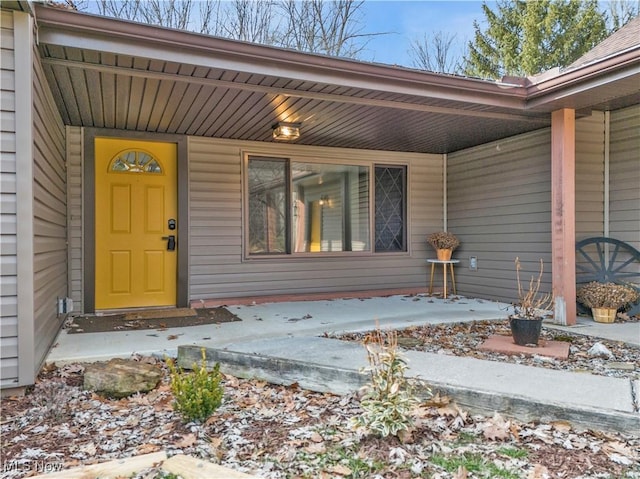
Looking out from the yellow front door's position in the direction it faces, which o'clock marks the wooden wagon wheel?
The wooden wagon wheel is roughly at 10 o'clock from the yellow front door.

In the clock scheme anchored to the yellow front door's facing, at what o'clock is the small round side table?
The small round side table is roughly at 9 o'clock from the yellow front door.

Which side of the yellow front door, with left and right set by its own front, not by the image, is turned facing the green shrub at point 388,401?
front

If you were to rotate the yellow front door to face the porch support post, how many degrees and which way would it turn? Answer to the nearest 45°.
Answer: approximately 45° to its left

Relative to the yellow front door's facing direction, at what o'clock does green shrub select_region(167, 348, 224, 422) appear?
The green shrub is roughly at 12 o'clock from the yellow front door.

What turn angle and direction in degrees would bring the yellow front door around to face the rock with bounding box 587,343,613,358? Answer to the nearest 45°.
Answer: approximately 45° to its left

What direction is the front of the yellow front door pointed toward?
toward the camera

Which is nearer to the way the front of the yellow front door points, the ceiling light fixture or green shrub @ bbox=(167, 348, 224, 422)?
the green shrub

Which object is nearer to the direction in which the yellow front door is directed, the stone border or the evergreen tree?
the stone border

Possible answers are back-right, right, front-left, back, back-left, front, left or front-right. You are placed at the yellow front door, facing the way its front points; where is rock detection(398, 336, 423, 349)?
front-left

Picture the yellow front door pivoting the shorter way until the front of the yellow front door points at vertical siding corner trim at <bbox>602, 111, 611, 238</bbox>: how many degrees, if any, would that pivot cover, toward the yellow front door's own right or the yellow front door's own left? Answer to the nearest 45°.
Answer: approximately 45° to the yellow front door's own left

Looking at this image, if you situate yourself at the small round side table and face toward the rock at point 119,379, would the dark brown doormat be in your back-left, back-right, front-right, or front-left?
front-right

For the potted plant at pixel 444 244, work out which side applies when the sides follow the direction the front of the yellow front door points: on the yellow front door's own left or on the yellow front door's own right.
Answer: on the yellow front door's own left

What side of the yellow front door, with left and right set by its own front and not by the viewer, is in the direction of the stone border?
front
